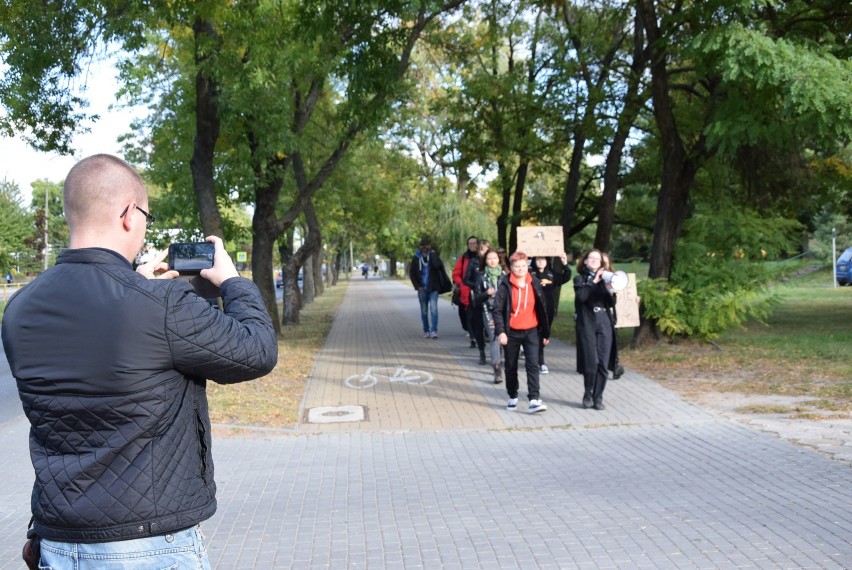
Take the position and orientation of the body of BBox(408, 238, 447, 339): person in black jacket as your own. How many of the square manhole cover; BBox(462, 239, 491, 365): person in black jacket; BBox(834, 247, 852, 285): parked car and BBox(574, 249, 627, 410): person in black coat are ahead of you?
3

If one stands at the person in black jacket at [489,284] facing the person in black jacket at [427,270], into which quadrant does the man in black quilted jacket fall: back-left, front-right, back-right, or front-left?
back-left

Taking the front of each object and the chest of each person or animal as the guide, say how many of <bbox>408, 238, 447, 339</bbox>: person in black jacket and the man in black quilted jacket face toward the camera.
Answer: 1

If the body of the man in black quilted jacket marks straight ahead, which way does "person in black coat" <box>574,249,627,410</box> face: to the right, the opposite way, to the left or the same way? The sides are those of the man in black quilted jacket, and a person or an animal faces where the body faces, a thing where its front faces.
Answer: the opposite way

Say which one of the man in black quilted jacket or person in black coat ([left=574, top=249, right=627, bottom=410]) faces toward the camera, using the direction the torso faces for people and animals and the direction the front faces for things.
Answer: the person in black coat

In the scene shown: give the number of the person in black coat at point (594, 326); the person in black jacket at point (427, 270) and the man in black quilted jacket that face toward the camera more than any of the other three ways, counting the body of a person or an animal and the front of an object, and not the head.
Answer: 2

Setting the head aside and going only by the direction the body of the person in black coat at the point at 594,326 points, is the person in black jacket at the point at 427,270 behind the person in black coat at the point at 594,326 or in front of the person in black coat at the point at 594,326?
behind

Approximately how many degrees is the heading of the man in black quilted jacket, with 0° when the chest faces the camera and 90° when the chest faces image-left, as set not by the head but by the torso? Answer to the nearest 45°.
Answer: approximately 225°

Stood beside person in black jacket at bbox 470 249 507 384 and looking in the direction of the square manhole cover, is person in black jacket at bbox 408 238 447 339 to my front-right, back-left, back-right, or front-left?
back-right

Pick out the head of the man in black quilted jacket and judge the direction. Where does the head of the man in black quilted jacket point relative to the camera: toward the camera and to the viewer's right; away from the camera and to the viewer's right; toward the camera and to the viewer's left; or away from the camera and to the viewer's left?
away from the camera and to the viewer's right

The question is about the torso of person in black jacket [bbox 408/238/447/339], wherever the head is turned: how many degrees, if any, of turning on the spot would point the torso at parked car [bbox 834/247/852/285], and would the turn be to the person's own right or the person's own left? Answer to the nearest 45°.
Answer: approximately 135° to the person's own left

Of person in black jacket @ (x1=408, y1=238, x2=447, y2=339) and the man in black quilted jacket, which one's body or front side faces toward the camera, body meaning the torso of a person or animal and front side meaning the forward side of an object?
the person in black jacket

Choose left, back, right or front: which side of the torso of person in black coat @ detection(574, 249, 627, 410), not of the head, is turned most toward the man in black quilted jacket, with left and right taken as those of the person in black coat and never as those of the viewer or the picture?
front

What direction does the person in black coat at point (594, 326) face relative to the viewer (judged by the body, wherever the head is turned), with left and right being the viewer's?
facing the viewer

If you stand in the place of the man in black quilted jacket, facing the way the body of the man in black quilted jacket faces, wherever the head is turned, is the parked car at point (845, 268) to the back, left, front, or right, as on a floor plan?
front

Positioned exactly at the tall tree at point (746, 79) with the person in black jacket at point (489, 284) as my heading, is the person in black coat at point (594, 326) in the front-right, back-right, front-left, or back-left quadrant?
front-left

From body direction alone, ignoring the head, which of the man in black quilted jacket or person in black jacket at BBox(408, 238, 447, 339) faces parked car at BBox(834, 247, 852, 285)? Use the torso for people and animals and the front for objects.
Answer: the man in black quilted jacket

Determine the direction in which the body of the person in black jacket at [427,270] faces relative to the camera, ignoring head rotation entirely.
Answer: toward the camera

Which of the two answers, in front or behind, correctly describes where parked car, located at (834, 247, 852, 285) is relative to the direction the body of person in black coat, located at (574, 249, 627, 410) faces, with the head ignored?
behind
